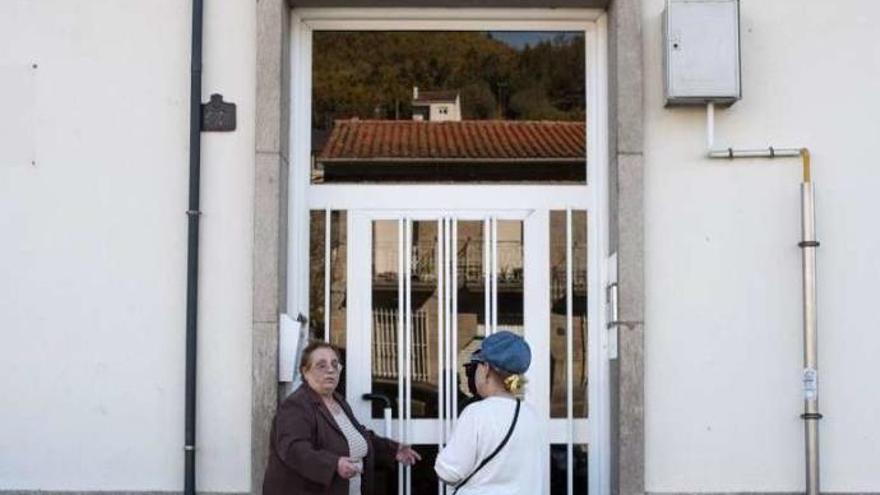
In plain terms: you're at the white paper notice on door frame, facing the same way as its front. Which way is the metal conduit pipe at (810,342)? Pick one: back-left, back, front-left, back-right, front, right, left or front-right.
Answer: front-left

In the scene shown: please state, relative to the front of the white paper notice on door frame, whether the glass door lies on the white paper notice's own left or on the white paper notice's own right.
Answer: on the white paper notice's own left

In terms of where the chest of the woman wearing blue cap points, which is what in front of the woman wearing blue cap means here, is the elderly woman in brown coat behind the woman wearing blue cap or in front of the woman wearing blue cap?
in front

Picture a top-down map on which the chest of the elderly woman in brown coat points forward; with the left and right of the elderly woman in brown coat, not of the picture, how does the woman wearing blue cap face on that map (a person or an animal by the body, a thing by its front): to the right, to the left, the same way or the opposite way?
the opposite way

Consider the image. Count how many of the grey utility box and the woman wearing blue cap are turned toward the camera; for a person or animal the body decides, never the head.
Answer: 1

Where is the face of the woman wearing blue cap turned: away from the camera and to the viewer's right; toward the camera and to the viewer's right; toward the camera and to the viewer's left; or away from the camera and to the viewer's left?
away from the camera and to the viewer's left

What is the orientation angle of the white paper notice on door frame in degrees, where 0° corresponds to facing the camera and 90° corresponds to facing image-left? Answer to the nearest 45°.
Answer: approximately 315°

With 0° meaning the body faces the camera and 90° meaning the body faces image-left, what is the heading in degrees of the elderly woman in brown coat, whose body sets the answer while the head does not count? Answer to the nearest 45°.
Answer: approximately 315°

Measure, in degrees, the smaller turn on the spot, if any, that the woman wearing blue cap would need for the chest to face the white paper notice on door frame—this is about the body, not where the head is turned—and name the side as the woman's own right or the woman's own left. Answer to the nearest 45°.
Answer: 0° — they already face it

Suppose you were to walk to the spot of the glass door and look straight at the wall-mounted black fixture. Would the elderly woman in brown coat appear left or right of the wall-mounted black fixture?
left

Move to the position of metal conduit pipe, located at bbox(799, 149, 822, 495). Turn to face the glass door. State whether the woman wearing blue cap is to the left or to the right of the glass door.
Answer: left

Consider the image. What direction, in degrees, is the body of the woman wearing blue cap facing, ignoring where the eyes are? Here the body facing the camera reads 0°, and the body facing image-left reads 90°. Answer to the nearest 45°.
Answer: approximately 135°
